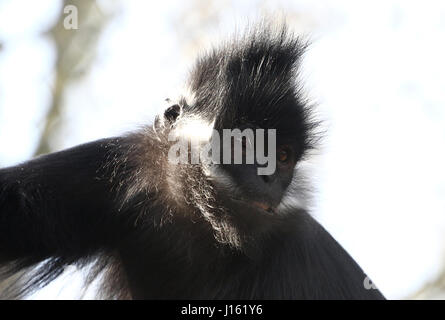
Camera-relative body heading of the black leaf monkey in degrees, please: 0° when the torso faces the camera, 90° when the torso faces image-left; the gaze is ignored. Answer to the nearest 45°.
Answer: approximately 315°
